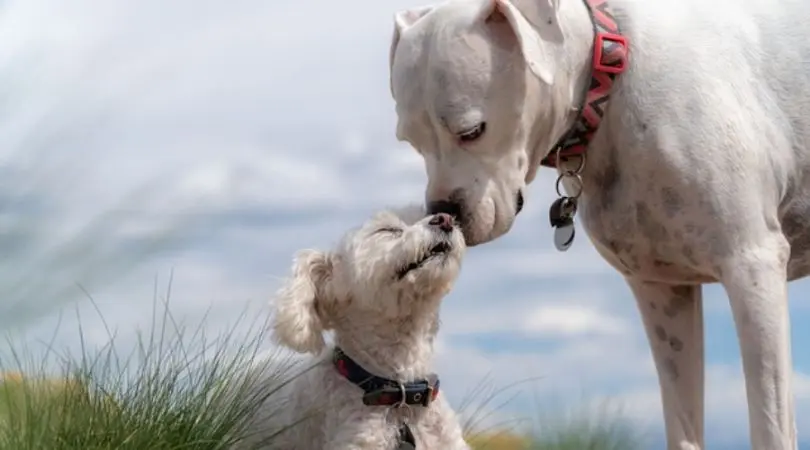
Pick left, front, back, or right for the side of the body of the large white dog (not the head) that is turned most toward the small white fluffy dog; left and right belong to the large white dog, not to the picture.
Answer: front

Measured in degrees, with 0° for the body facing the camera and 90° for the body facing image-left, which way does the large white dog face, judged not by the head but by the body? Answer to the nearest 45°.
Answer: approximately 45°

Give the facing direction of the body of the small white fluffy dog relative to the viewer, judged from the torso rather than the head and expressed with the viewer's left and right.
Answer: facing the viewer and to the right of the viewer

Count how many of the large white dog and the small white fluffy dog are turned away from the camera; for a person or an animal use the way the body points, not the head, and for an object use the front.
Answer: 0

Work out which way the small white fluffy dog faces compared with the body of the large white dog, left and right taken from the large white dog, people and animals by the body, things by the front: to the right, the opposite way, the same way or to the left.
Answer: to the left

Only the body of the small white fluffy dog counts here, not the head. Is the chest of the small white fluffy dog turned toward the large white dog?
no
